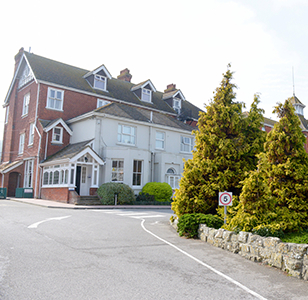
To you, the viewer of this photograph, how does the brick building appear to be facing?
facing the viewer and to the right of the viewer

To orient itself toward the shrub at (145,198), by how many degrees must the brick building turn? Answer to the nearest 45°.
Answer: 0° — it already faces it

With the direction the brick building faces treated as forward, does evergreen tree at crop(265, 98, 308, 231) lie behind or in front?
in front

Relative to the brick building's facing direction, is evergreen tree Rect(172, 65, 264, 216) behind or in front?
in front

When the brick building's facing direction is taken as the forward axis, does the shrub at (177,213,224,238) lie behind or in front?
in front
